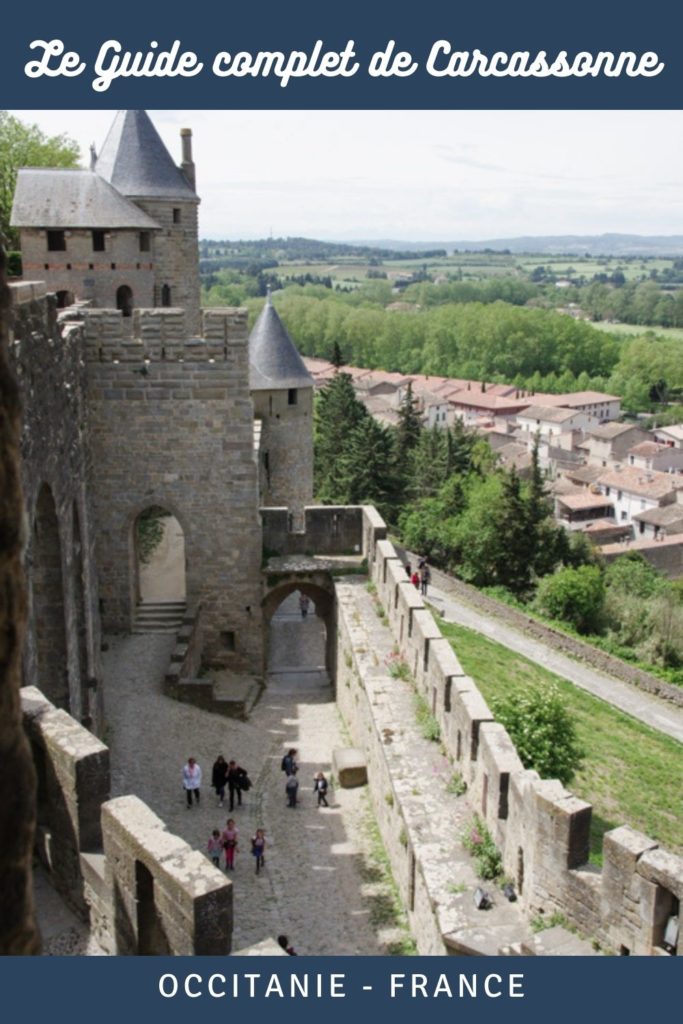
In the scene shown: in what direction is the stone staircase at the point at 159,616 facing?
toward the camera

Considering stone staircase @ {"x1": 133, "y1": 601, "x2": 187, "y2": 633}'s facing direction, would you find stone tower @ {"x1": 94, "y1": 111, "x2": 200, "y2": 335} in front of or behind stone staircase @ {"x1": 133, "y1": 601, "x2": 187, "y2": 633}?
behind

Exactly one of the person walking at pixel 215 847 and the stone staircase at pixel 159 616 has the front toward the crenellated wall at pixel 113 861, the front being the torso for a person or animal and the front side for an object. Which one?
the stone staircase

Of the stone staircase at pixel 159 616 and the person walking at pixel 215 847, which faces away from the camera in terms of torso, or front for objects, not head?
the person walking

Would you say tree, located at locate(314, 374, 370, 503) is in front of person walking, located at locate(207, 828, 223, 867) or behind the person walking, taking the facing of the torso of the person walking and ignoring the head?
behind

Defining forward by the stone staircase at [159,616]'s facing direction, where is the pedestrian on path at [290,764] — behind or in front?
in front

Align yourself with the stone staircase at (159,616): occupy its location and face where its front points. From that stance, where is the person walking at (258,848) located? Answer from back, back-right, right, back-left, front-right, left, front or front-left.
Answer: front

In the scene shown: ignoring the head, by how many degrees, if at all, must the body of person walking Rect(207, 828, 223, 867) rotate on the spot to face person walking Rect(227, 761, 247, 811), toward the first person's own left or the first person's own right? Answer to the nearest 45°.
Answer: approximately 180°

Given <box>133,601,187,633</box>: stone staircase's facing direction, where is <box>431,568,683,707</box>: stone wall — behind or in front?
behind

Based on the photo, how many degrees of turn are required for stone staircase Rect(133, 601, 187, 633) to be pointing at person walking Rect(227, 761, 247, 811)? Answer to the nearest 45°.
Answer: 0° — it already faces them
